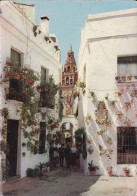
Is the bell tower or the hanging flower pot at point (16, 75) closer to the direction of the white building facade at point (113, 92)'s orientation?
the hanging flower pot

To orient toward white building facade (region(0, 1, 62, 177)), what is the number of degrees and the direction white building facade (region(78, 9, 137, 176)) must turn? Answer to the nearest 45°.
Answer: approximately 45° to its right
